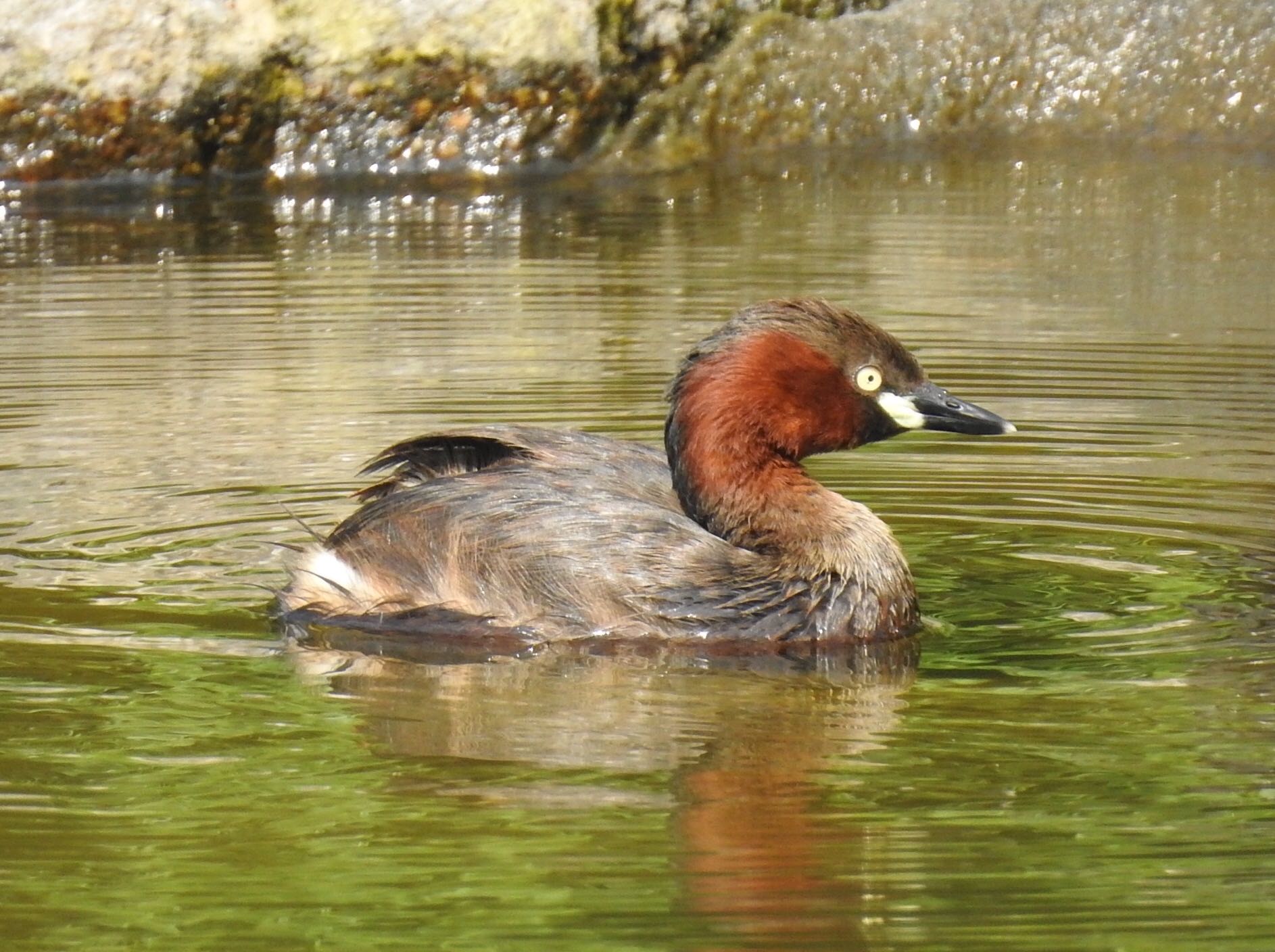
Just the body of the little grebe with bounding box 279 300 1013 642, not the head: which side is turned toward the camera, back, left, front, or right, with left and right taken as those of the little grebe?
right
